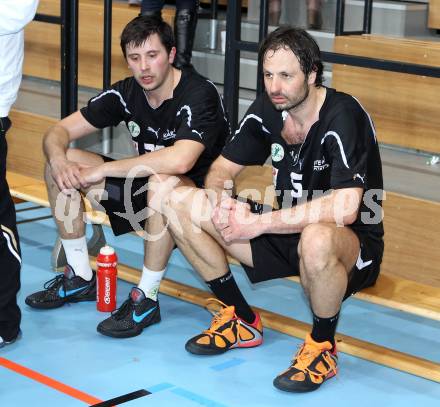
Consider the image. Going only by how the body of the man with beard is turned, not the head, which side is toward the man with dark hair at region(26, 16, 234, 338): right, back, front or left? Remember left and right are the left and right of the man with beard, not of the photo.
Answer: right

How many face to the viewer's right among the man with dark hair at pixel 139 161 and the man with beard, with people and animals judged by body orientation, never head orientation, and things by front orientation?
0

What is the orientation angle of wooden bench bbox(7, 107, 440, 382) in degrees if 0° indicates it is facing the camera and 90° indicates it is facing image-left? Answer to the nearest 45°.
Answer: approximately 45°

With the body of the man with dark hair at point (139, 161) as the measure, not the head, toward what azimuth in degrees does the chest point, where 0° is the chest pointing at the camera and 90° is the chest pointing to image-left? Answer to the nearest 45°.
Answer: approximately 45°

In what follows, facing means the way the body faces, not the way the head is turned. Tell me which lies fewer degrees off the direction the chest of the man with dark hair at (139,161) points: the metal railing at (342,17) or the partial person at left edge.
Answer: the partial person at left edge

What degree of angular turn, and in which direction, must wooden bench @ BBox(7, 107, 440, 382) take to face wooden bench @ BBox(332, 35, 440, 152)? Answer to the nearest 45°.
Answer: approximately 135° to its right

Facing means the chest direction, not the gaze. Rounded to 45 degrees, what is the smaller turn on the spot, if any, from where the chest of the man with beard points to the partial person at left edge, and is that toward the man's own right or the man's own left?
approximately 45° to the man's own right

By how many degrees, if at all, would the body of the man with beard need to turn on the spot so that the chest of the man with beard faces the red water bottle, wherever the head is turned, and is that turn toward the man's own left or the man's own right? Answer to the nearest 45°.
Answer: approximately 90° to the man's own right

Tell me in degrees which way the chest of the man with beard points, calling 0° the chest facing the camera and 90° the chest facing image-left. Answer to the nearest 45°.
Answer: approximately 45°

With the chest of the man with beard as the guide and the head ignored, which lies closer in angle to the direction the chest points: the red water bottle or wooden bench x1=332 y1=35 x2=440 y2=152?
the red water bottle
